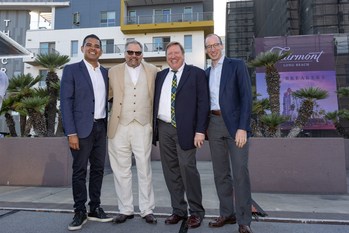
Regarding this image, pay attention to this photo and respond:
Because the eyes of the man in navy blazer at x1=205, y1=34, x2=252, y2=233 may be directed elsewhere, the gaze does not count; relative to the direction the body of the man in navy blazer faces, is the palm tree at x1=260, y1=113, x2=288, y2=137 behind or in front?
behind

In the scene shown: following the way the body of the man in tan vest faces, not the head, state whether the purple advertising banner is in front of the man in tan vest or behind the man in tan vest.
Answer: behind

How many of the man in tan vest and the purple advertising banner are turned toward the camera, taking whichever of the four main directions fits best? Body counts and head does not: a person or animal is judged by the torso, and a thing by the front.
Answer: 2

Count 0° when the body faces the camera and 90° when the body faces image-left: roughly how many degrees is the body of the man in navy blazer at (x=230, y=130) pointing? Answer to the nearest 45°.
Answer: approximately 45°

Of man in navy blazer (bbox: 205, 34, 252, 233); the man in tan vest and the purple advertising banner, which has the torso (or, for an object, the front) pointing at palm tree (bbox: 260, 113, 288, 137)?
the purple advertising banner

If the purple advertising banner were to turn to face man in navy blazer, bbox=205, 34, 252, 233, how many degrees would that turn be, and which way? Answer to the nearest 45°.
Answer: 0° — it already faces them

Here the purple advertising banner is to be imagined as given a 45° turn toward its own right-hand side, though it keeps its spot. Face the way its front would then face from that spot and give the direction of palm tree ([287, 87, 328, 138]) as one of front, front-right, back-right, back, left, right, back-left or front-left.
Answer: front-left

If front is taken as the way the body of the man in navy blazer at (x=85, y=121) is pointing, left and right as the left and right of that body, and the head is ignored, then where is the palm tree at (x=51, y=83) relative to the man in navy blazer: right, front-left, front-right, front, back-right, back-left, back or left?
back-left

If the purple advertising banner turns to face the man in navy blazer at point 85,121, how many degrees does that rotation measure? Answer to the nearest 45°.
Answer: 0° — it already faces them
